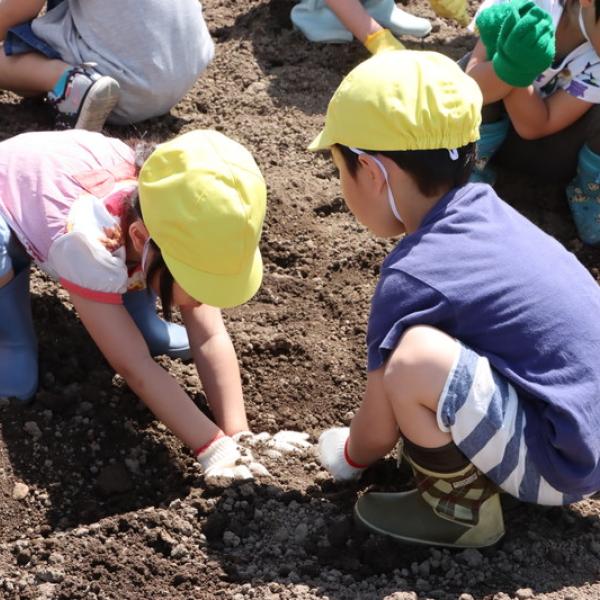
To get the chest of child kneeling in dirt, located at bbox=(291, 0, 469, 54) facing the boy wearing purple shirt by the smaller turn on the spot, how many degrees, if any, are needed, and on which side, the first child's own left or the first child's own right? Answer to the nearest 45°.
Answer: approximately 45° to the first child's own right

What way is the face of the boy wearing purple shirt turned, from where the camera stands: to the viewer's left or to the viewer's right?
to the viewer's left

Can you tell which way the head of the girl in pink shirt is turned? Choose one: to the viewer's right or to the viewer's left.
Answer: to the viewer's right

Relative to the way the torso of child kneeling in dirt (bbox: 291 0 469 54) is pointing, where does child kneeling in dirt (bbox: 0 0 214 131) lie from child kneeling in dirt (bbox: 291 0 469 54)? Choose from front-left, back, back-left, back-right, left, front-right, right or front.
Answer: right

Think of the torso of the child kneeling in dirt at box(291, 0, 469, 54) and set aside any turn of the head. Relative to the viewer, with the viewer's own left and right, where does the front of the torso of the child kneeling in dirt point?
facing the viewer and to the right of the viewer

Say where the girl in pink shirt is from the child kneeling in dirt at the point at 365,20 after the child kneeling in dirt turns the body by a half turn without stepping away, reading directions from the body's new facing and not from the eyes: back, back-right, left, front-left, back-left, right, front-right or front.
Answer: back-left
